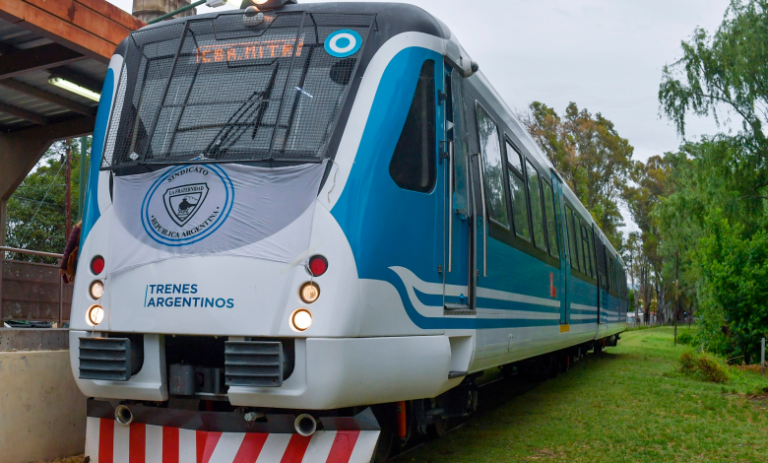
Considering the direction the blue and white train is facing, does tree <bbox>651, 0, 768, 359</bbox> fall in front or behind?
behind

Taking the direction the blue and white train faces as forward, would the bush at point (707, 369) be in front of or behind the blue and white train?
behind

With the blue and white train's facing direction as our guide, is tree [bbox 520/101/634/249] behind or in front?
behind

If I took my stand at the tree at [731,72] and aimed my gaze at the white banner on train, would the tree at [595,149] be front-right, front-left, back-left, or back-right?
back-right

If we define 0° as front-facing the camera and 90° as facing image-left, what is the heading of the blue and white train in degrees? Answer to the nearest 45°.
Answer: approximately 45°

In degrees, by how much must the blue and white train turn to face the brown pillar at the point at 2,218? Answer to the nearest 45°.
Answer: approximately 90° to its right
